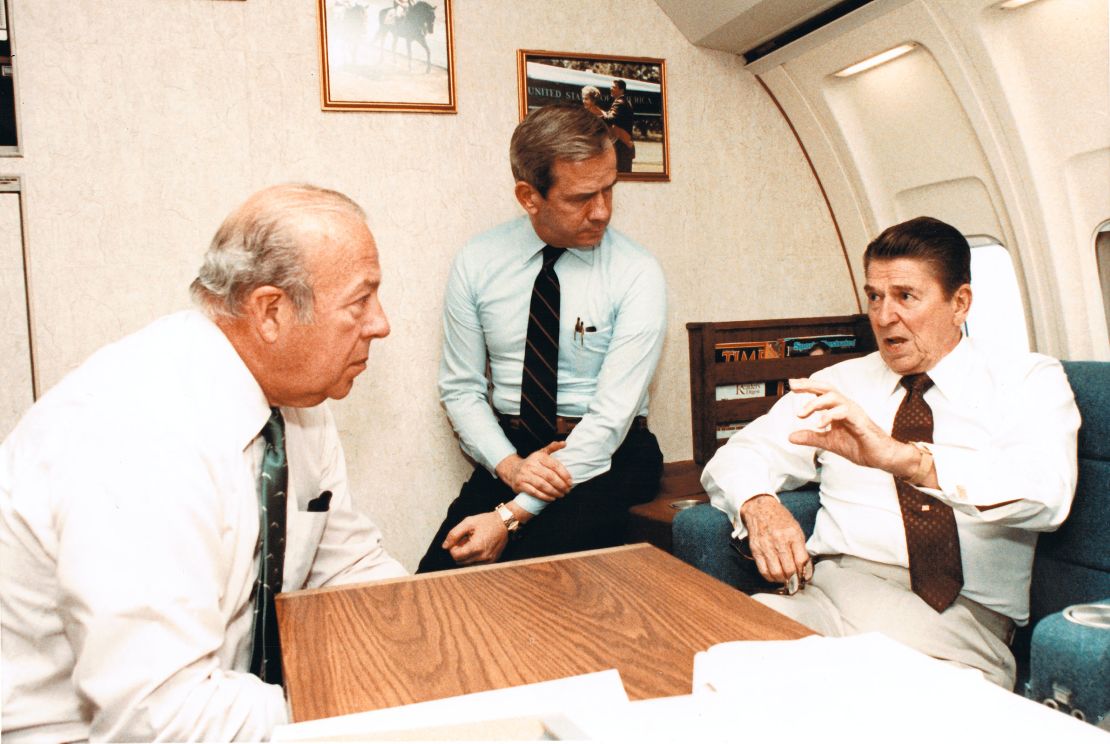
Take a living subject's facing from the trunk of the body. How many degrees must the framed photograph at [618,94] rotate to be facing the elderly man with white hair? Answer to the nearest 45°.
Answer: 0° — it already faces them

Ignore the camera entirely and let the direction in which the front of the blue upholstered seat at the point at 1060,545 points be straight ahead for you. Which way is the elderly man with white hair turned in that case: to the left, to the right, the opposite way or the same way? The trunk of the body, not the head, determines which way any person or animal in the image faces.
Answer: the opposite way

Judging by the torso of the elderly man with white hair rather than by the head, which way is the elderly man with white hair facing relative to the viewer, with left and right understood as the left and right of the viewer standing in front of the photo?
facing to the right of the viewer

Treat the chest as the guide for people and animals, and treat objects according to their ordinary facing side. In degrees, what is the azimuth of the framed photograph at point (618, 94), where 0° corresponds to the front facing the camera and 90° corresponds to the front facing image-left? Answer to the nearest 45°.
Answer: approximately 0°

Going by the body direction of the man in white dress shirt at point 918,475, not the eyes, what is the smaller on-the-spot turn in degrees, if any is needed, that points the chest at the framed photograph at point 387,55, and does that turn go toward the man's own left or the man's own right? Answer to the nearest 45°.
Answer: approximately 45° to the man's own right

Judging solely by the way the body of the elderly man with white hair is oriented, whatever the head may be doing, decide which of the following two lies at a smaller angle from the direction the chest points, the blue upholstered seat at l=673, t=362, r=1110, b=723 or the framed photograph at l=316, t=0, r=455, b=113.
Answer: the blue upholstered seat

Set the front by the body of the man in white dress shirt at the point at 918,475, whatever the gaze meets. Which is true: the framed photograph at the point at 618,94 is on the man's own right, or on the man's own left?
on the man's own right

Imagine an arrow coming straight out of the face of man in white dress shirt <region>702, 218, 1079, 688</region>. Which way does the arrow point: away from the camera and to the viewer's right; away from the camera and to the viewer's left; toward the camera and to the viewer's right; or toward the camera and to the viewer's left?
toward the camera and to the viewer's left

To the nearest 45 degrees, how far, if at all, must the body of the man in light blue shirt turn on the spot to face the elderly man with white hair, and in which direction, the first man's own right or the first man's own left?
0° — they already face them

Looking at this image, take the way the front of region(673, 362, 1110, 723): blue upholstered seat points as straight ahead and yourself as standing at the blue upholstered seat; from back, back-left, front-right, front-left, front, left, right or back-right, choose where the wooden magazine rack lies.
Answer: right

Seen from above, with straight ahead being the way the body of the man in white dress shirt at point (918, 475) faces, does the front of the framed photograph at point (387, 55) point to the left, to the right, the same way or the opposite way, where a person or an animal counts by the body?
to the left

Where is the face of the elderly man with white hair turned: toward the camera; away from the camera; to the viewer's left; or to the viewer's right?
to the viewer's right

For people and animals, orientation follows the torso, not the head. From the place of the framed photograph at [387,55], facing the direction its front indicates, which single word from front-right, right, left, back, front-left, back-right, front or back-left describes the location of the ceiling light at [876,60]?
left
